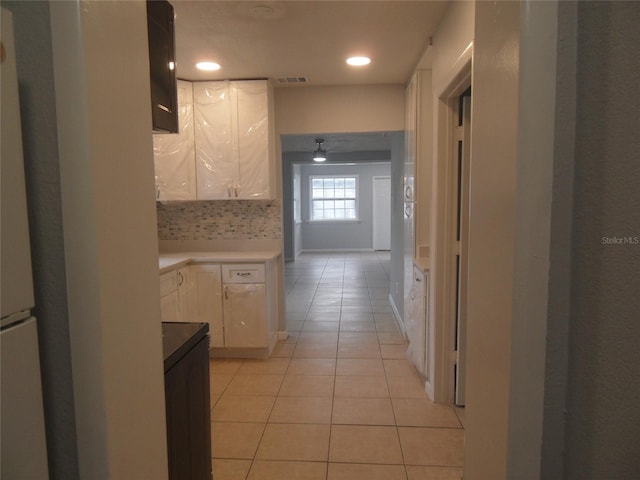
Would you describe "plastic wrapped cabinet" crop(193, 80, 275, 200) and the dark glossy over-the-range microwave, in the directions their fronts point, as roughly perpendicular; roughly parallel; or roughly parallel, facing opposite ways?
roughly perpendicular

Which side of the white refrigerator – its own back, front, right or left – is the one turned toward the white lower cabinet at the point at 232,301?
left

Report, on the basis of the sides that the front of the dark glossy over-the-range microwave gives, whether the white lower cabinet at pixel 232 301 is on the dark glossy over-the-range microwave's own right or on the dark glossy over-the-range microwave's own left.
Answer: on the dark glossy over-the-range microwave's own left

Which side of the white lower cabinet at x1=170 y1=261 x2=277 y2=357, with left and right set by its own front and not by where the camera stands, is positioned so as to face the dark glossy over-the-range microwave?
front

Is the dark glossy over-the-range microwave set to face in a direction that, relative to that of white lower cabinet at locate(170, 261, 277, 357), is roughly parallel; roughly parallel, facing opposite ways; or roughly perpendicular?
roughly perpendicular

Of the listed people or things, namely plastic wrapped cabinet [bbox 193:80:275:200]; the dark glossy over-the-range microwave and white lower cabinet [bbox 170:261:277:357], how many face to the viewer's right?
1

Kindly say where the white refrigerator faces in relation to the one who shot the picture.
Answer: facing the viewer and to the right of the viewer

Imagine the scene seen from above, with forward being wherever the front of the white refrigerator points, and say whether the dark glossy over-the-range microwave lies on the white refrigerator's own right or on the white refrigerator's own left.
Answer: on the white refrigerator's own left

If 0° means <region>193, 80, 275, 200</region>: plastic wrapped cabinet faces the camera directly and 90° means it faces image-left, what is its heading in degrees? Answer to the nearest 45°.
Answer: approximately 0°

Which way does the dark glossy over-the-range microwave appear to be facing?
to the viewer's right
